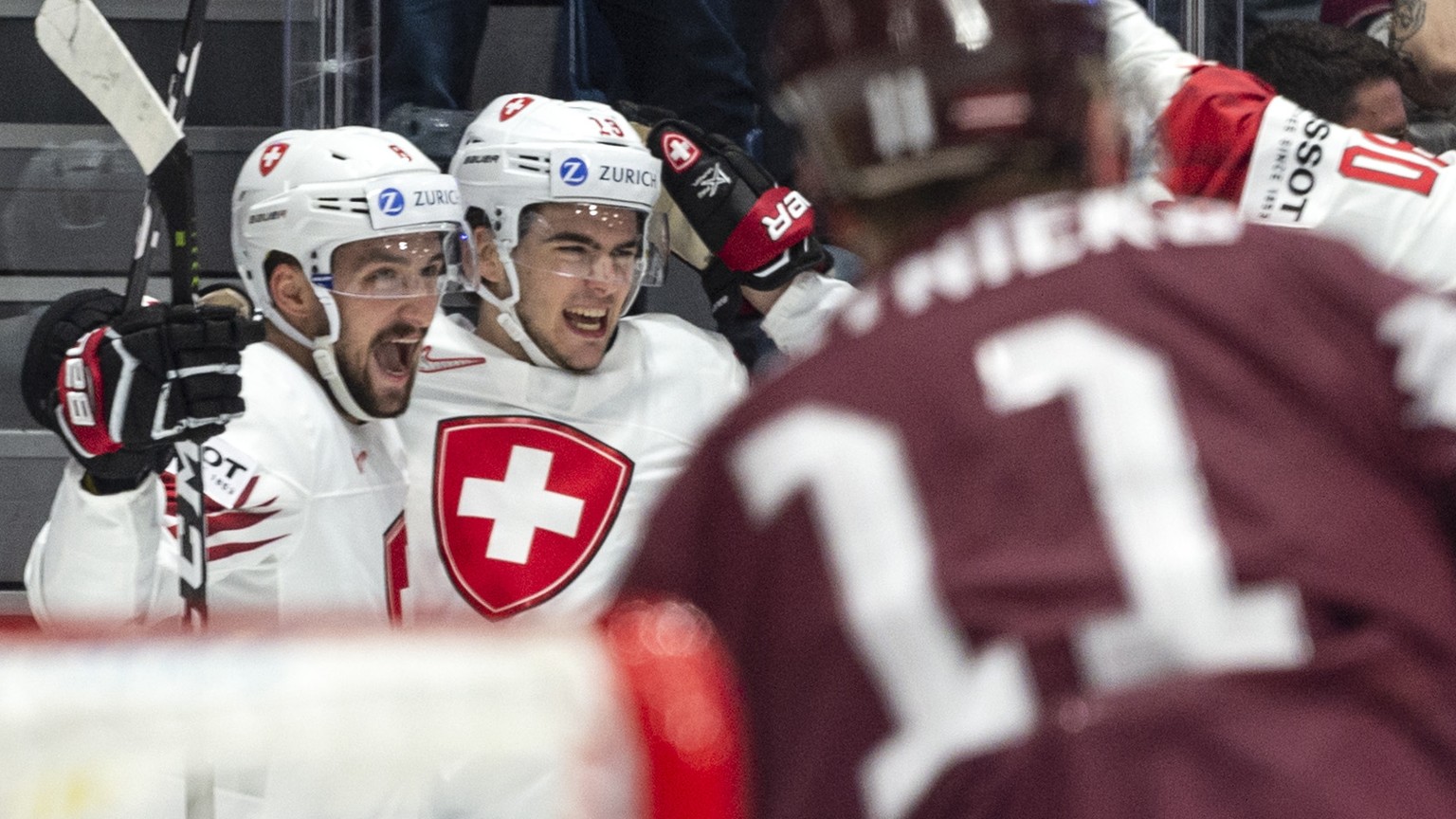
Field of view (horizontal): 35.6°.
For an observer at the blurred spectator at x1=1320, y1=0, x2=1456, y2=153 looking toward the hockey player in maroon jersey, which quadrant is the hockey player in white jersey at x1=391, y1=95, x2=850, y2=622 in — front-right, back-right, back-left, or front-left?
front-right

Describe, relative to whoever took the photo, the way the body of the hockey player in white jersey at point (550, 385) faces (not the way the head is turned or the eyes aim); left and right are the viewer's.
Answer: facing the viewer

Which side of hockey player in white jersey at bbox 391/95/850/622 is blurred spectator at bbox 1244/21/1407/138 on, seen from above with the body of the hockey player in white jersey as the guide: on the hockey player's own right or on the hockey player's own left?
on the hockey player's own left

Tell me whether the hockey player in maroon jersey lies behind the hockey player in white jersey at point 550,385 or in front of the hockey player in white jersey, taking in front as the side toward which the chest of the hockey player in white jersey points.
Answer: in front

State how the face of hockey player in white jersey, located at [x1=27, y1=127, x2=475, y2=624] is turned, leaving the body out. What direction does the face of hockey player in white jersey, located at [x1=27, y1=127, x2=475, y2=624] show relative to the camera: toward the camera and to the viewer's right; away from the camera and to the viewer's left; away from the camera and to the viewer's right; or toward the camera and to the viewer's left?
toward the camera and to the viewer's right

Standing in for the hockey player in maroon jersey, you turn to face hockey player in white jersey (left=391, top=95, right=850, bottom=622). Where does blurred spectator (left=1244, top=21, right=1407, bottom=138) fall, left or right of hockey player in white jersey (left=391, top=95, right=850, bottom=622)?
right

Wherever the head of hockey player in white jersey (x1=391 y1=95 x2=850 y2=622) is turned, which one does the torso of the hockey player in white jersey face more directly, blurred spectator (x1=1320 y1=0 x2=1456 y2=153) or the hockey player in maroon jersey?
the hockey player in maroon jersey

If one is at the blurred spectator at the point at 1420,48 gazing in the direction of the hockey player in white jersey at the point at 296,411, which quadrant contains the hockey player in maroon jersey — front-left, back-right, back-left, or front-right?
front-left

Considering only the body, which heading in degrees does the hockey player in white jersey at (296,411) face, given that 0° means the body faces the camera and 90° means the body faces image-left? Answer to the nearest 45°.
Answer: approximately 315°

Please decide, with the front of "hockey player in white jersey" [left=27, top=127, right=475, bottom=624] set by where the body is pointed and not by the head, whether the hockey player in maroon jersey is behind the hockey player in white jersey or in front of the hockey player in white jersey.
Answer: in front
